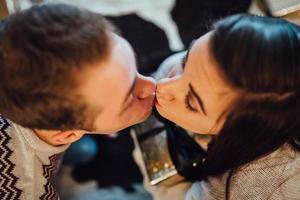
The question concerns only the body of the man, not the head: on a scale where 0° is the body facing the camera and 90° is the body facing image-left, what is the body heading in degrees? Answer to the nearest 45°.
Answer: approximately 270°

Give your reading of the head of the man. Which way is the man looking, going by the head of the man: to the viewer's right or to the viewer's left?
to the viewer's right

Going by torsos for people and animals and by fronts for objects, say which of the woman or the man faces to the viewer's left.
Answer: the woman

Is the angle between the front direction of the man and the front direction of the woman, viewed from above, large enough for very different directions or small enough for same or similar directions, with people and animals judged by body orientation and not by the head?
very different directions

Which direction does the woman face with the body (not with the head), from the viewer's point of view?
to the viewer's left

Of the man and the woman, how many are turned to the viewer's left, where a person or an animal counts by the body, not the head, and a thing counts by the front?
1
